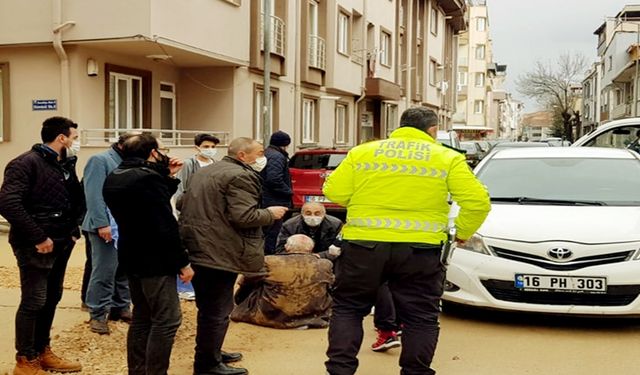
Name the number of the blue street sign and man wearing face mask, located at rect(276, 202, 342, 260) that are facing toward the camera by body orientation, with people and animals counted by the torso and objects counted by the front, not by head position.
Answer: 2

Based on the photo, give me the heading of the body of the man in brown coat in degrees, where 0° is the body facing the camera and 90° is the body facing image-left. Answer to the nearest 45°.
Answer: approximately 270°

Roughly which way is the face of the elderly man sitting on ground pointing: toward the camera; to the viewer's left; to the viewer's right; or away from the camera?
away from the camera

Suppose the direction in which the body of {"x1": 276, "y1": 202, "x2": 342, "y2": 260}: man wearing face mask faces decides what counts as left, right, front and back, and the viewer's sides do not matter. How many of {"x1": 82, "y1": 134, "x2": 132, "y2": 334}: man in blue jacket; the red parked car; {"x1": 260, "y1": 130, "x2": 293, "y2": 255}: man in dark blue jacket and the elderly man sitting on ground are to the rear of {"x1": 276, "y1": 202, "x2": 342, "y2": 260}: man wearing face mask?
2

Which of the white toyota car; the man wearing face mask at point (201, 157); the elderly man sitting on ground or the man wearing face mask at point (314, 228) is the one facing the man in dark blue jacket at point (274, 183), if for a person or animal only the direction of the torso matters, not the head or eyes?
the elderly man sitting on ground

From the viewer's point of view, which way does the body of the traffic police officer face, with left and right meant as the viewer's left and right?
facing away from the viewer

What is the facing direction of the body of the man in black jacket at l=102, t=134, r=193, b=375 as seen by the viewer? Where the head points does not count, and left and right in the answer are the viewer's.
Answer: facing away from the viewer and to the right of the viewer

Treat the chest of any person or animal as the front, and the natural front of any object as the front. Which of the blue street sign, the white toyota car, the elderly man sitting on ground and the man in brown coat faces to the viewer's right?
the man in brown coat

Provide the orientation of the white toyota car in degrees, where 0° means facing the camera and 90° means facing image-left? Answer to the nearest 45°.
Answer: approximately 0°

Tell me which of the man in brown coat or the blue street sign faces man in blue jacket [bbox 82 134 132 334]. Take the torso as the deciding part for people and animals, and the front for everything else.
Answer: the blue street sign

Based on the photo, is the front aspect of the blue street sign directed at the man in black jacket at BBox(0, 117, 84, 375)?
yes
